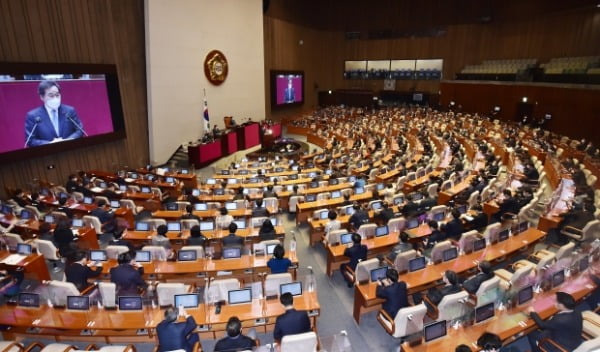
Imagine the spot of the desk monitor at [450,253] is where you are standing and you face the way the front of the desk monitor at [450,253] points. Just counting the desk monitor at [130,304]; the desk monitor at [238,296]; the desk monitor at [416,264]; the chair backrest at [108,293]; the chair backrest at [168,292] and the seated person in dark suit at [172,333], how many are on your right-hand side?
6

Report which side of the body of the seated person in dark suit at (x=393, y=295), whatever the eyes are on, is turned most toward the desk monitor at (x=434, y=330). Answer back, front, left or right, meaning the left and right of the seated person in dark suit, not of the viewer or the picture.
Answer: back

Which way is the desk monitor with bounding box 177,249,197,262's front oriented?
toward the camera

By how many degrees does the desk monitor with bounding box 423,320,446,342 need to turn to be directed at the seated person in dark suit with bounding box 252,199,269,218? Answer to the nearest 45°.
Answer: approximately 180°

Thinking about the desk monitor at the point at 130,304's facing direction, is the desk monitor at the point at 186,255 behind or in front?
behind

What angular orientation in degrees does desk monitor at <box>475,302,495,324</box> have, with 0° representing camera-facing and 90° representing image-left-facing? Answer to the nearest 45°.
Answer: approximately 315°

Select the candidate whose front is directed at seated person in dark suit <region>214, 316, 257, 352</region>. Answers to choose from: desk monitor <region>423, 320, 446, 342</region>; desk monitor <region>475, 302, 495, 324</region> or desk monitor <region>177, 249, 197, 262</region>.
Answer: desk monitor <region>177, 249, 197, 262</region>

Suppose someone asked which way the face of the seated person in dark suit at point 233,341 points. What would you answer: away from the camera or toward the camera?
away from the camera

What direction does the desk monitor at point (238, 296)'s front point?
toward the camera

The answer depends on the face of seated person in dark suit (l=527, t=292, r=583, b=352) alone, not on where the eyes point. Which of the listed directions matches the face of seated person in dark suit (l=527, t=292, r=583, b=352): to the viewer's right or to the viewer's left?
to the viewer's left

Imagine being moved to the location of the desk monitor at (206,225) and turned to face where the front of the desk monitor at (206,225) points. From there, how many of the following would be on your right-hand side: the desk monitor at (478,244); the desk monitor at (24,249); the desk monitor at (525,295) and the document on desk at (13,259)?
2

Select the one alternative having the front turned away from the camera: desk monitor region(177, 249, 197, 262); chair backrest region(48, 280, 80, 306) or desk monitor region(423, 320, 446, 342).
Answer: the chair backrest

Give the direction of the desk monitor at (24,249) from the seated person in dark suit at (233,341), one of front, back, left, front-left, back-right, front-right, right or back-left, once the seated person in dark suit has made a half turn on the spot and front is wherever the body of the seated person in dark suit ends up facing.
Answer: back-right

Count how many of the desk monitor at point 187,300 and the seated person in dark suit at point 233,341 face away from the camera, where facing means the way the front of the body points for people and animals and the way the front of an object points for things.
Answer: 1

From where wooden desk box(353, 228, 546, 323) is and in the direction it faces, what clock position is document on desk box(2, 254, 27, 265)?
The document on desk is roughly at 4 o'clock from the wooden desk.

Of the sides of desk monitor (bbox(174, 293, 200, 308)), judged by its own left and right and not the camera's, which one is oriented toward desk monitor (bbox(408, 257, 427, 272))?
left

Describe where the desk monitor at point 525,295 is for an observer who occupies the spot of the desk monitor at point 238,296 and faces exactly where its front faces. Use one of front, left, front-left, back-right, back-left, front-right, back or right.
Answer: left

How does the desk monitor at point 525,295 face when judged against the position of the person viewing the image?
facing the viewer and to the right of the viewer
